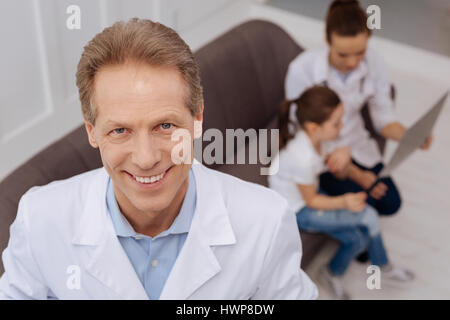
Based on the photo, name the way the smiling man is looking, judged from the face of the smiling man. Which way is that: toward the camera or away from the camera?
toward the camera

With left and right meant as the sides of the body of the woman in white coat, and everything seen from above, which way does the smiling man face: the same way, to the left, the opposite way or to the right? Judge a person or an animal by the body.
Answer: the same way

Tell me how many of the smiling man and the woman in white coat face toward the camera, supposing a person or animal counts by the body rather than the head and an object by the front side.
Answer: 2

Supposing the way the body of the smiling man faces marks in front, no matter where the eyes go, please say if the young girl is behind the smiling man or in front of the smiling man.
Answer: behind

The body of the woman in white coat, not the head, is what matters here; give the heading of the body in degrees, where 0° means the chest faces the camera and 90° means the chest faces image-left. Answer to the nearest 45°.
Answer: approximately 0°

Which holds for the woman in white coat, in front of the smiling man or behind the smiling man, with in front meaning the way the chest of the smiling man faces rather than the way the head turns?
behind

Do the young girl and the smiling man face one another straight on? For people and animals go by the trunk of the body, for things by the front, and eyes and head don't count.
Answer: no

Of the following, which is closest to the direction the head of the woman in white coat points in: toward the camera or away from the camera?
toward the camera

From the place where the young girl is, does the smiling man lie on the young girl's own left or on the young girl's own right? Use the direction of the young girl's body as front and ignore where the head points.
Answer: on the young girl's own right

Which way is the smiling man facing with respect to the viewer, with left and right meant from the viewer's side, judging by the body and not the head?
facing the viewer
